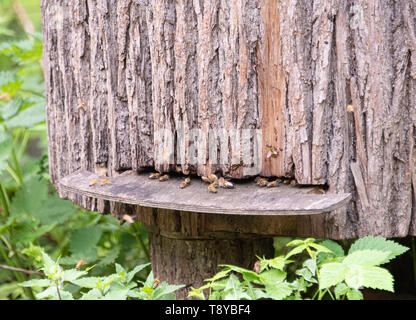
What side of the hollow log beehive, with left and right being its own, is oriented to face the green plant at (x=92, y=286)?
front

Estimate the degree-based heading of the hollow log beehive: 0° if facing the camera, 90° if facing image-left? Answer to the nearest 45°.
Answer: approximately 0°
